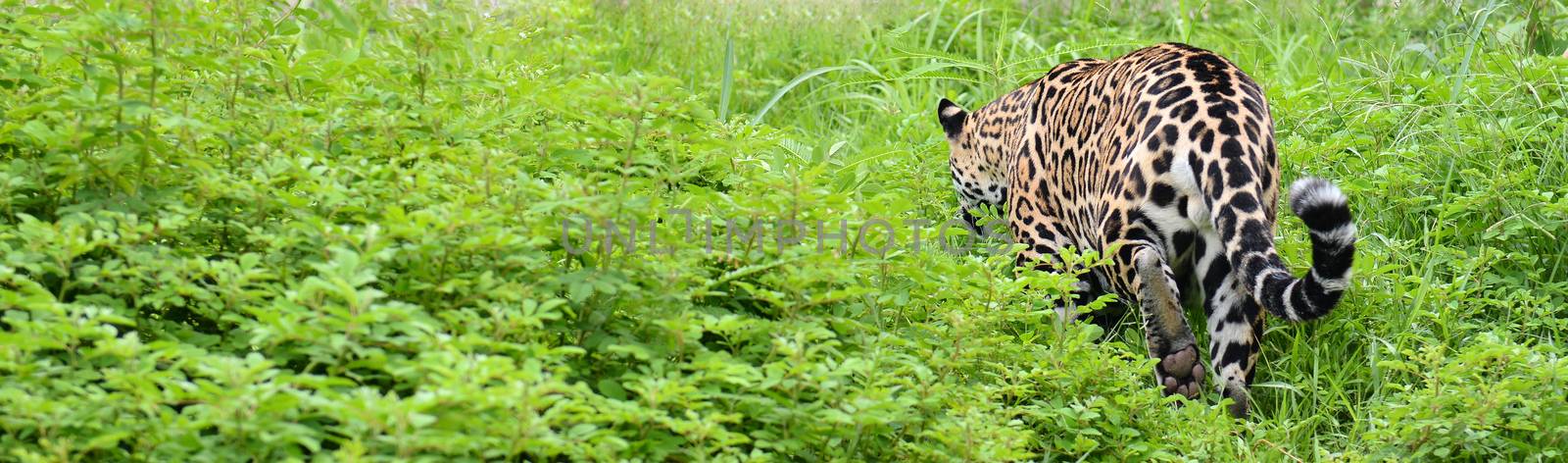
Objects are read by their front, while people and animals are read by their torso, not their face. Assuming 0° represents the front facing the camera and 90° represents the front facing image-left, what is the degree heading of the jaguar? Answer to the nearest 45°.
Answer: approximately 135°
